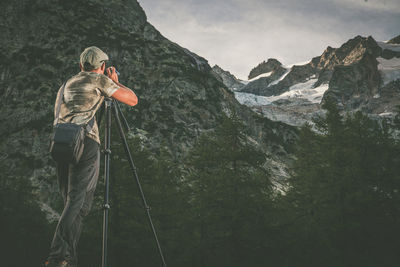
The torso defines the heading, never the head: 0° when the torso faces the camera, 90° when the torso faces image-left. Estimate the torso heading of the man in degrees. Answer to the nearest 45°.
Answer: approximately 225°

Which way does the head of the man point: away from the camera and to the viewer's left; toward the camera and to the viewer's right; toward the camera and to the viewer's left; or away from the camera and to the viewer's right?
away from the camera and to the viewer's right
